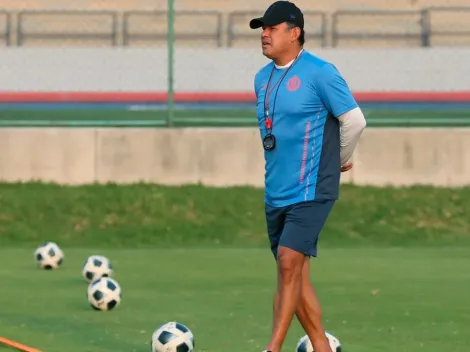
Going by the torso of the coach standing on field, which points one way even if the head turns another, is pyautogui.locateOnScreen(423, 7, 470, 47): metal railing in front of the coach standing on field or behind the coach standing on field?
behind

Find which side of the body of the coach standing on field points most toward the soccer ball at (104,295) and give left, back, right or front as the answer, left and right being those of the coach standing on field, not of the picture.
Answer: right

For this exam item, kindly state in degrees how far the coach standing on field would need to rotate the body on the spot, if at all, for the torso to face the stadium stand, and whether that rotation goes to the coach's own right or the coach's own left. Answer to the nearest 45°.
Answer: approximately 135° to the coach's own right

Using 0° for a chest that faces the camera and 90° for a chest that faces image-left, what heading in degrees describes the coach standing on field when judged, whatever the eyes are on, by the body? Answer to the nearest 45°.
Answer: approximately 45°

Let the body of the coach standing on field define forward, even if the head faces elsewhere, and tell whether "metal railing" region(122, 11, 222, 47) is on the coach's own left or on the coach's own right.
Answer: on the coach's own right

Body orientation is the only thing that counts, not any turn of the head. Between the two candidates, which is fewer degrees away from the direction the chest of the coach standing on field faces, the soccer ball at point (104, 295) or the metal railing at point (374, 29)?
the soccer ball

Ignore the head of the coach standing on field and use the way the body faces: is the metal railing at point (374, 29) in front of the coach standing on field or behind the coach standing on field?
behind
